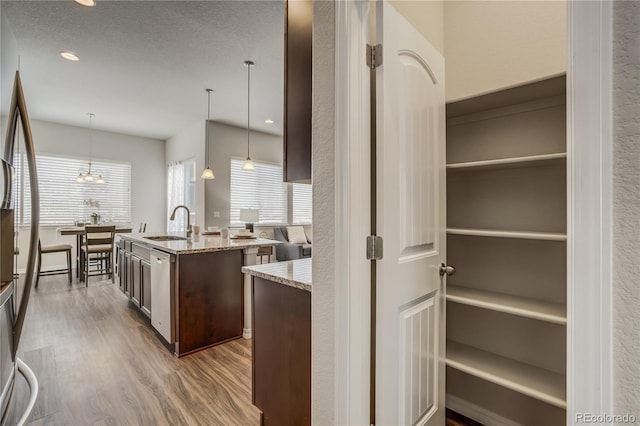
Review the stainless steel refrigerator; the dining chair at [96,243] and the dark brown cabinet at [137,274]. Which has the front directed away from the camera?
the dining chair

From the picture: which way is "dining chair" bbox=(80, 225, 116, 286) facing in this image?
away from the camera

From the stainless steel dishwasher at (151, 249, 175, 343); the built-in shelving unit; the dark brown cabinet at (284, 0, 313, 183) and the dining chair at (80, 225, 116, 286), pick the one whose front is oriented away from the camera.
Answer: the dining chair

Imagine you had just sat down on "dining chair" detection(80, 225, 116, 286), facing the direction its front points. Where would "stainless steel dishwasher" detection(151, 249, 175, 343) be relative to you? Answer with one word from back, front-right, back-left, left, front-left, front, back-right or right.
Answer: back

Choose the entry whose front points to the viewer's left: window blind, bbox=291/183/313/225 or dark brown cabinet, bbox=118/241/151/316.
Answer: the dark brown cabinet

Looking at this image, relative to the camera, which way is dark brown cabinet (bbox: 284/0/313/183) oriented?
to the viewer's left

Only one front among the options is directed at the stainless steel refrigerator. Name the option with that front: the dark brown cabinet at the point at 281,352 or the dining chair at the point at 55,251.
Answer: the dark brown cabinet

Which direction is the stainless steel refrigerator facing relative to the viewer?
to the viewer's right

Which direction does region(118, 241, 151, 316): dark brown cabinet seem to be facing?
to the viewer's left

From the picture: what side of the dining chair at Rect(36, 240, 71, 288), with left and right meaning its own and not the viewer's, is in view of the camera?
right

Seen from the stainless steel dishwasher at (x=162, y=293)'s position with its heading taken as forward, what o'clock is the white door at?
The white door is roughly at 8 o'clock from the stainless steel dishwasher.

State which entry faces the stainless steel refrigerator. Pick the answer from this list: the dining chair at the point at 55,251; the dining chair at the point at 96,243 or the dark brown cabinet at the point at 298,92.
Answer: the dark brown cabinet

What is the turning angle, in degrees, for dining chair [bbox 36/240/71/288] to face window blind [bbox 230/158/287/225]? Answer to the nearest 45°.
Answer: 0° — it already faces it

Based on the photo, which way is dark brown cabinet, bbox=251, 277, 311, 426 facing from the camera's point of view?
to the viewer's left

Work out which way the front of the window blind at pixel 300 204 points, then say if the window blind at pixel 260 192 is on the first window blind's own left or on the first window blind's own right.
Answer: on the first window blind's own right

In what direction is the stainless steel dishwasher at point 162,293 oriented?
to the viewer's left

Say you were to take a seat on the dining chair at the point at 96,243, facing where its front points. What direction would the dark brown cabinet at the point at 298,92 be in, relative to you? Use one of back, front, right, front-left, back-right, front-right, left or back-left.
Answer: back
